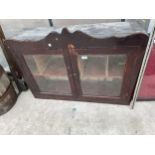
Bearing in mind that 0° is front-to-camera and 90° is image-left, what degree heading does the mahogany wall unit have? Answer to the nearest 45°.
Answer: approximately 0°

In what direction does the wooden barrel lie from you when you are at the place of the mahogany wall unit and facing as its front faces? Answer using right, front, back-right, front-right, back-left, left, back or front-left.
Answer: right

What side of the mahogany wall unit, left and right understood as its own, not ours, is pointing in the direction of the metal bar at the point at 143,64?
left

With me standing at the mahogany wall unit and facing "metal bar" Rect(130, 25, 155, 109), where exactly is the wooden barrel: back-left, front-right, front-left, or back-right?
back-right
